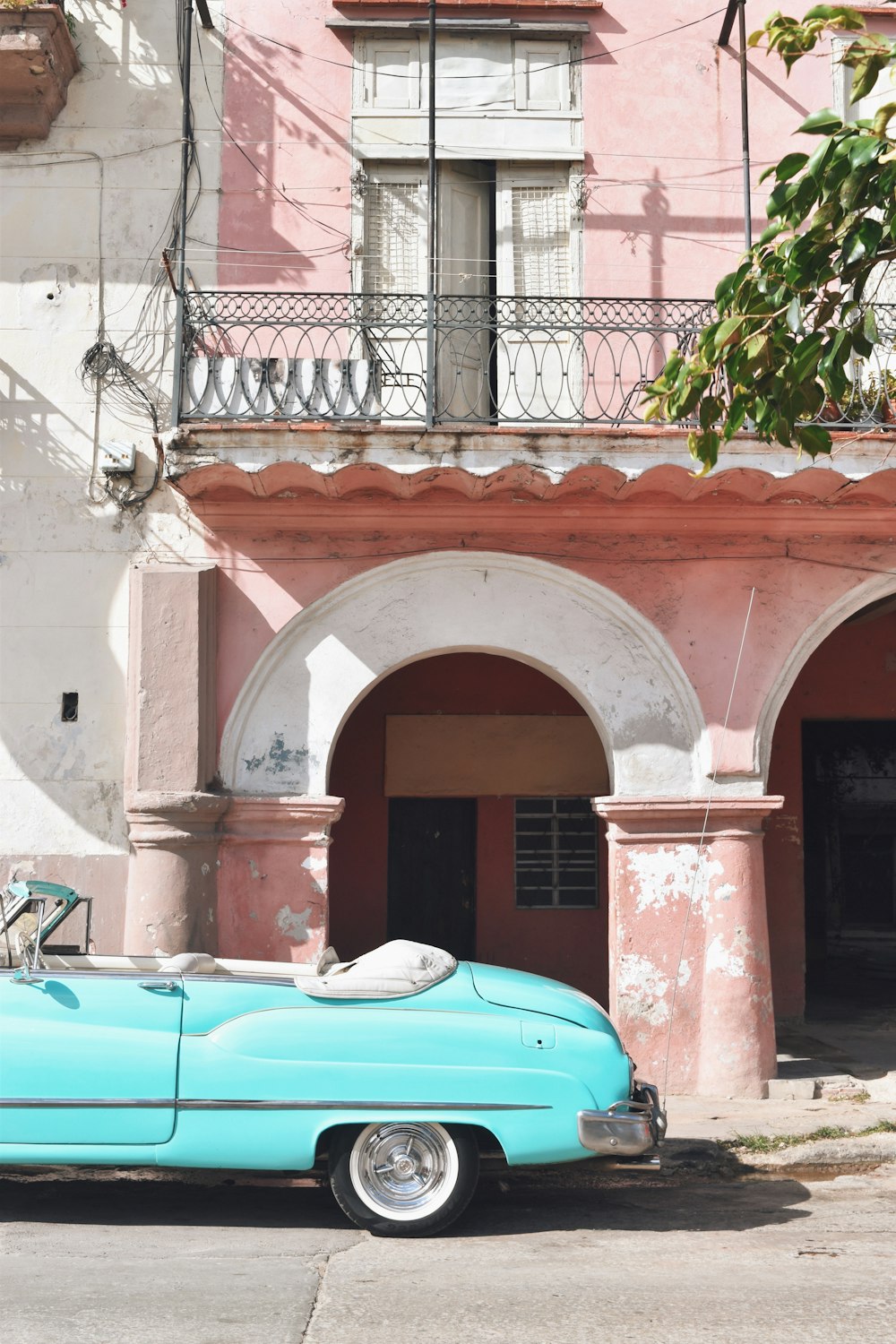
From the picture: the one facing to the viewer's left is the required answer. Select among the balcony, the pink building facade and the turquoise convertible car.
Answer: the turquoise convertible car

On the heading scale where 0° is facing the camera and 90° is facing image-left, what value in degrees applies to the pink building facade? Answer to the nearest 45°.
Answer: approximately 0°

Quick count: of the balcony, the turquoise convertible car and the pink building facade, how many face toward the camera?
2

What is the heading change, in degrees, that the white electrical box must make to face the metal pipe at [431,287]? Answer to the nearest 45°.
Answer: approximately 45° to its left

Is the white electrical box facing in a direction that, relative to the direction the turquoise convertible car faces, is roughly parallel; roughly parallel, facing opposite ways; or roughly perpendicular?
roughly perpendicular

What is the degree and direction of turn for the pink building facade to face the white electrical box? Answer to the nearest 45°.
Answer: approximately 90° to its right

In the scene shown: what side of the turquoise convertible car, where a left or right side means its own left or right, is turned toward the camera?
left

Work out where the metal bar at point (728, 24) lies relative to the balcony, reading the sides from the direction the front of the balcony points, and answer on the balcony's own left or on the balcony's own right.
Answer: on the balcony's own left

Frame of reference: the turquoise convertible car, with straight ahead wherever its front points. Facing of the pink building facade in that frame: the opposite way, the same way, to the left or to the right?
to the left

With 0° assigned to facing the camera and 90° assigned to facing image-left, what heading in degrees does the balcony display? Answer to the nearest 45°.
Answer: approximately 0°
